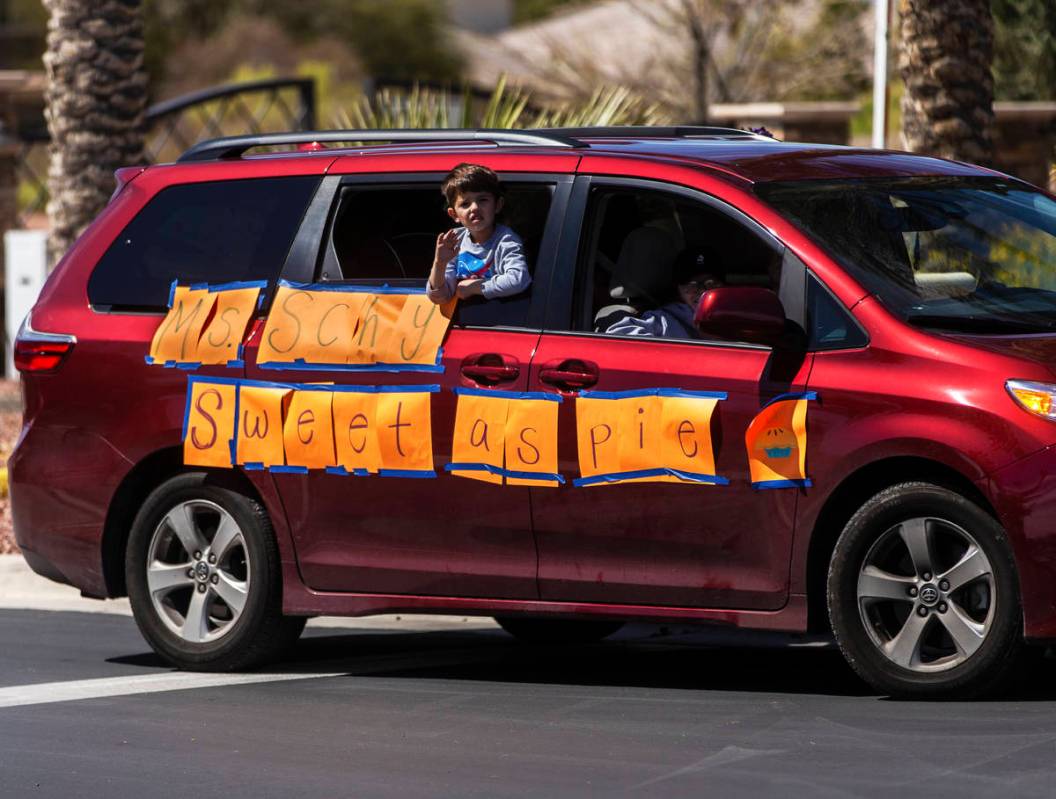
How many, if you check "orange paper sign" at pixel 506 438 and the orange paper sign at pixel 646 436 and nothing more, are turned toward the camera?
2

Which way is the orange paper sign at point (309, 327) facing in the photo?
toward the camera

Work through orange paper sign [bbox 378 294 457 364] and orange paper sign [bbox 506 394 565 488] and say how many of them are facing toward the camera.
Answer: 2

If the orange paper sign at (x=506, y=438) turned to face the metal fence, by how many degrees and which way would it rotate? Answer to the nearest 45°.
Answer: approximately 180°

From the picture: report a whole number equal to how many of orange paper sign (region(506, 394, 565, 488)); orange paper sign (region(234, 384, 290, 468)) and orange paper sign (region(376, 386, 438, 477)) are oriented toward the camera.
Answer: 3

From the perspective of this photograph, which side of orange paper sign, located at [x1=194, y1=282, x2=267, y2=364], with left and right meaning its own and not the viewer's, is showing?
front

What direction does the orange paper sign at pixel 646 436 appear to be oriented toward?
toward the camera

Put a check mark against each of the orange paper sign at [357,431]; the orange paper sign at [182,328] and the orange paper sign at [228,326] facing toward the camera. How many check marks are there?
3

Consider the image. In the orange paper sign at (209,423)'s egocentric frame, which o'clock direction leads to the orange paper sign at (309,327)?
the orange paper sign at (309,327) is roughly at 10 o'clock from the orange paper sign at (209,423).
